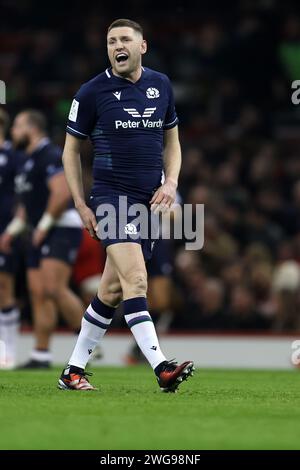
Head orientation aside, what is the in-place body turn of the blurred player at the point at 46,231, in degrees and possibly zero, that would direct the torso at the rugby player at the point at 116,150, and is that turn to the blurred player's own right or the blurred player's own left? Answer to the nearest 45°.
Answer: approximately 90° to the blurred player's own left
